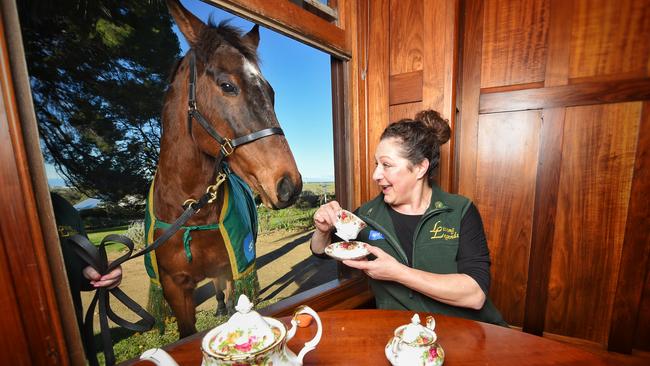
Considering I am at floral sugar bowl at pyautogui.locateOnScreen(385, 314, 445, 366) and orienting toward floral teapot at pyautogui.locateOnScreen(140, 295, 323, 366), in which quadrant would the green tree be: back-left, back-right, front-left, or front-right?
front-right

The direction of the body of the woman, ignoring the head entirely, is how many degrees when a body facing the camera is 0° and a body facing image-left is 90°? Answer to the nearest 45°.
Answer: approximately 45°

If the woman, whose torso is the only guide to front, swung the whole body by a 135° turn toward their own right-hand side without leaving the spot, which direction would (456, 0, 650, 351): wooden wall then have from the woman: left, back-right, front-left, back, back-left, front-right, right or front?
front-right

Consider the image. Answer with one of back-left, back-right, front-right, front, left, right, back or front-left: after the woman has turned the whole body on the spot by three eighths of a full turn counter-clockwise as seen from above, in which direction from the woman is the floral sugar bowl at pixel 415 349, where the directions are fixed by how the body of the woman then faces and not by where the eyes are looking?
right

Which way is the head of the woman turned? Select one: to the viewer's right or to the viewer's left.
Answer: to the viewer's left
